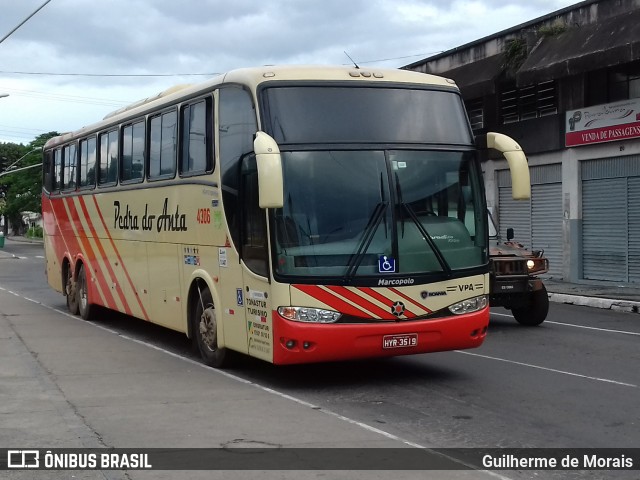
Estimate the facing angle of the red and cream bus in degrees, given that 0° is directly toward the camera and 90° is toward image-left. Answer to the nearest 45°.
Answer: approximately 315°

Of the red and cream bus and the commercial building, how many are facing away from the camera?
0

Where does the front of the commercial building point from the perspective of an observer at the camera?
facing the viewer and to the left of the viewer

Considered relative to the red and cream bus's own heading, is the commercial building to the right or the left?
on its left

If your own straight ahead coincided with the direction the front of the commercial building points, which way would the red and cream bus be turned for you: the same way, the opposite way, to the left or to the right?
to the left
